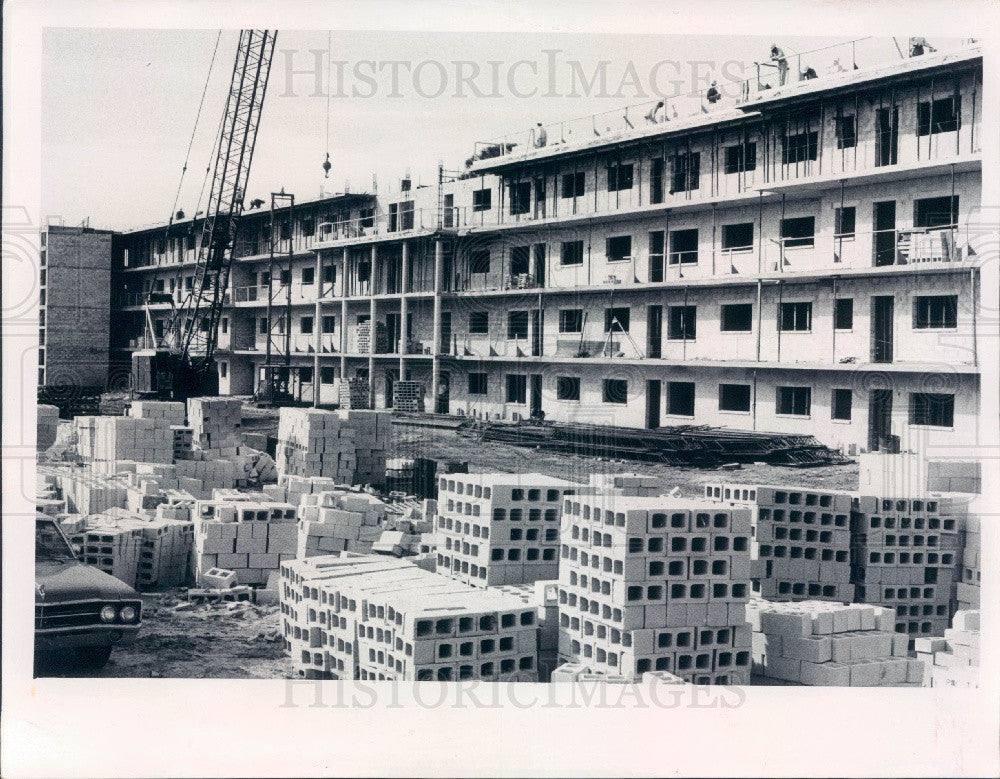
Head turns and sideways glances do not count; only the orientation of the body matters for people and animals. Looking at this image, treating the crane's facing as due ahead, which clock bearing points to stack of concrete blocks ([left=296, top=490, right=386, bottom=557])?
The stack of concrete blocks is roughly at 3 o'clock from the crane.

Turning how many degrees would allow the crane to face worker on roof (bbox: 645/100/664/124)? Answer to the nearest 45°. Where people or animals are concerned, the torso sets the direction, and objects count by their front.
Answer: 0° — it already faces them

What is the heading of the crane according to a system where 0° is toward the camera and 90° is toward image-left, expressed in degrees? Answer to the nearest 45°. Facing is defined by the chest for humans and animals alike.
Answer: approximately 315°

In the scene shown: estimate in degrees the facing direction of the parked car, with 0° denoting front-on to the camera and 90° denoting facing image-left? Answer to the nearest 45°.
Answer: approximately 315°

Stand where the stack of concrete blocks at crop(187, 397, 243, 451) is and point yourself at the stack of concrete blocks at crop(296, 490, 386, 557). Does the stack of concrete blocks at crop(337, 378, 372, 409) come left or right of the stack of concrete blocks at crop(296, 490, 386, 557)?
left

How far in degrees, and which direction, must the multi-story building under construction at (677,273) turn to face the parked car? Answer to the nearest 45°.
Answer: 0° — it already faces it

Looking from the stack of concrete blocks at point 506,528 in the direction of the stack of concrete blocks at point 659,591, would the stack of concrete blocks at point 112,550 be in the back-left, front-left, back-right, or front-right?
back-right

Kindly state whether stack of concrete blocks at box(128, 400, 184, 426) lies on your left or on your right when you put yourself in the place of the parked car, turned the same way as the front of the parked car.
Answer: on your left

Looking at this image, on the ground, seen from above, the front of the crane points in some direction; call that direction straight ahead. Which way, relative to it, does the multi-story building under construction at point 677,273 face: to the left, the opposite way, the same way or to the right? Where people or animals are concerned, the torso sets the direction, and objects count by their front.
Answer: to the right
